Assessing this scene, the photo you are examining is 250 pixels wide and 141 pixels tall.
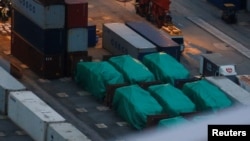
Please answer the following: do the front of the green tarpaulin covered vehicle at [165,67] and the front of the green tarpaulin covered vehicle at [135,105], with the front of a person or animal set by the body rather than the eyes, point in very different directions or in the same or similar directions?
same or similar directions

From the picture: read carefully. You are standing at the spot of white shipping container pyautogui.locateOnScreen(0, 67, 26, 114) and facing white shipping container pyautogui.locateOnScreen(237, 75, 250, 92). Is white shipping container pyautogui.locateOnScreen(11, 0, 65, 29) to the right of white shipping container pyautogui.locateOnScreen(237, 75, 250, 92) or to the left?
left
